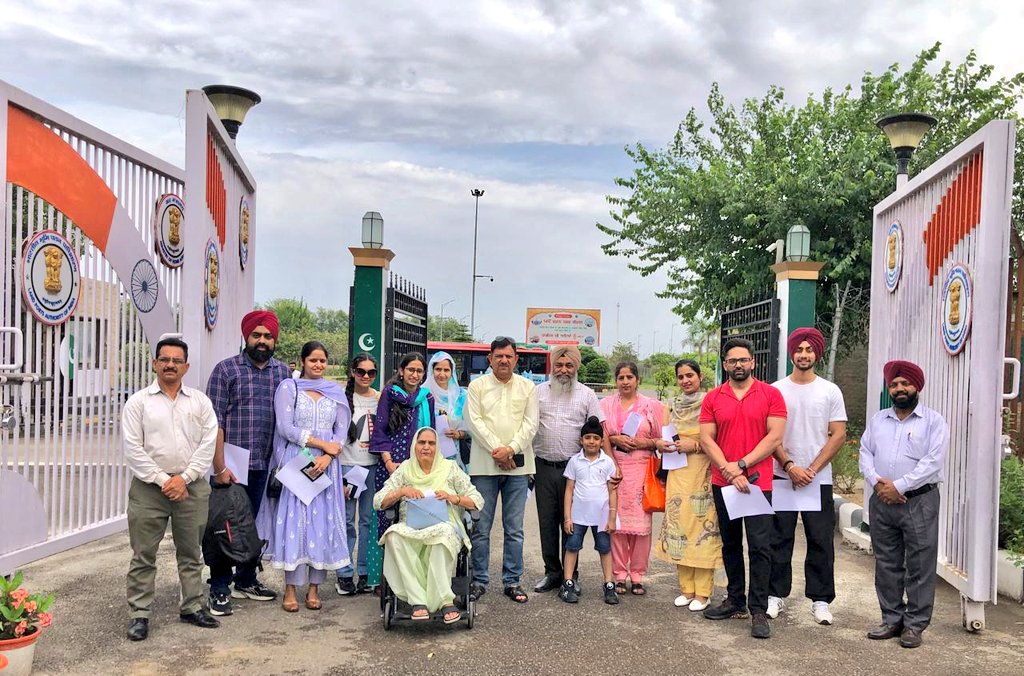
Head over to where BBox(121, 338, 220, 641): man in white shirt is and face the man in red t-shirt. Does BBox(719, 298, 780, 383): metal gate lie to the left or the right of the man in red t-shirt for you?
left

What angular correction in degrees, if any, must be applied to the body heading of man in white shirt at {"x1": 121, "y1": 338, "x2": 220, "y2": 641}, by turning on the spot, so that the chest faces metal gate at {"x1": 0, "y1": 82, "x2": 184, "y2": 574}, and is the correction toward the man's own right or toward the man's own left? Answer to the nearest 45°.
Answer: approximately 135° to the man's own right

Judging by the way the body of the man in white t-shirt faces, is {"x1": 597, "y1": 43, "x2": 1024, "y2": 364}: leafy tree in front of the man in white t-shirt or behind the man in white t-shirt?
behind

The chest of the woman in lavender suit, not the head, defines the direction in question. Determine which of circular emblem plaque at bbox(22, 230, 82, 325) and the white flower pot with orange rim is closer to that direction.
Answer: the white flower pot with orange rim

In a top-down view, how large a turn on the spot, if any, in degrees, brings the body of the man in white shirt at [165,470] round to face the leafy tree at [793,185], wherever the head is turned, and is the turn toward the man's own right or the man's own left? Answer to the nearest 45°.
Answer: approximately 135° to the man's own left

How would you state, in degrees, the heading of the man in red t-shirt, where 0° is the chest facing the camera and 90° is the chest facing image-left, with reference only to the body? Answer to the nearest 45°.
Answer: approximately 0°

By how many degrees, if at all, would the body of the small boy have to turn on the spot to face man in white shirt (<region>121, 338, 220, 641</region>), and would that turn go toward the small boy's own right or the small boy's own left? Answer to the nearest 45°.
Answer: approximately 45° to the small boy's own right

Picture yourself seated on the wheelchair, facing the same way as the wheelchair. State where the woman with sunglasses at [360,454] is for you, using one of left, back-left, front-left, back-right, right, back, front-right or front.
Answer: back-right

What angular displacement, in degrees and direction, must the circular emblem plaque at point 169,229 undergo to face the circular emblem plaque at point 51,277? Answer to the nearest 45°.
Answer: approximately 90° to its right

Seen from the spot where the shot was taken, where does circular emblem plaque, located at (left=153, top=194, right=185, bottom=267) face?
facing the viewer and to the right of the viewer

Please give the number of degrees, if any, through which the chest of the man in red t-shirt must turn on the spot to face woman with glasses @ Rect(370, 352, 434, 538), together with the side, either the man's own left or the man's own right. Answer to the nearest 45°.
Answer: approximately 90° to the man's own right

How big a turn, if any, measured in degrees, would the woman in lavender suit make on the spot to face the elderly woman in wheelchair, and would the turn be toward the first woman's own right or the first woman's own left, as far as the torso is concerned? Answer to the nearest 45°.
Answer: approximately 45° to the first woman's own left

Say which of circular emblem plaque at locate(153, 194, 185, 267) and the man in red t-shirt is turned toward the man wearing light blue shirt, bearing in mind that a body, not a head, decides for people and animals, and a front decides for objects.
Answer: the circular emblem plaque
